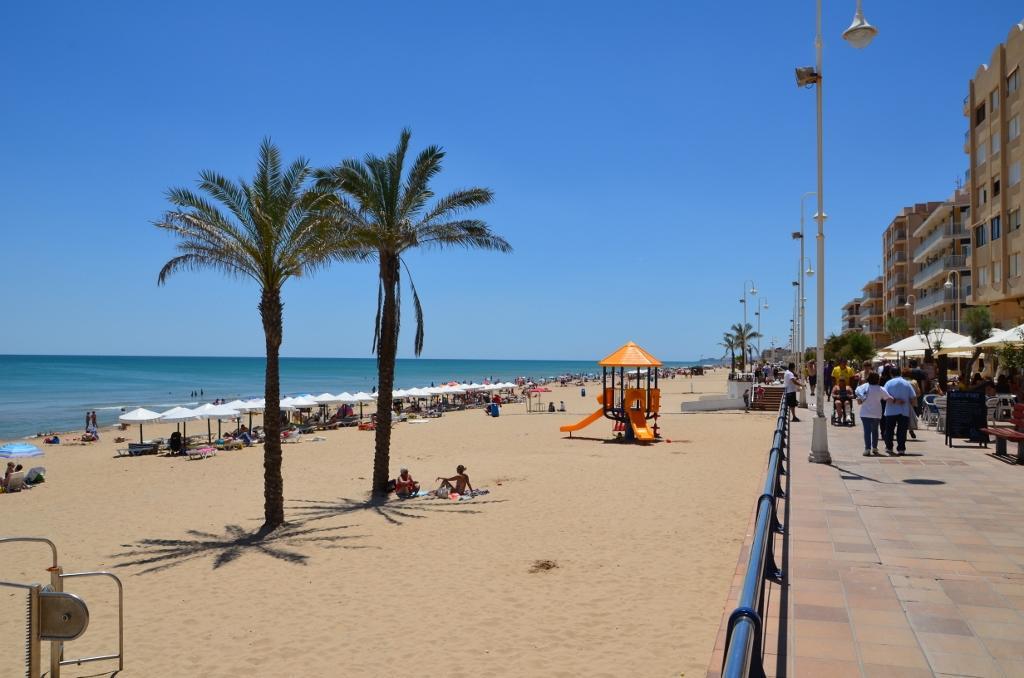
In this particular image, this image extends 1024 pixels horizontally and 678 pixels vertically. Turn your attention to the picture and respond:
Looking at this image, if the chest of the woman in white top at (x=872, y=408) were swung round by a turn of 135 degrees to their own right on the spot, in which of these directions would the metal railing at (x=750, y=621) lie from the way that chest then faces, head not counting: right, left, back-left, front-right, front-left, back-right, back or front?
front-right

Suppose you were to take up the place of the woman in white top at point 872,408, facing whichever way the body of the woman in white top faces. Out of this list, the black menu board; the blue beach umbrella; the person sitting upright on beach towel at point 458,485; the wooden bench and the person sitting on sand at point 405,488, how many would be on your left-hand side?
3

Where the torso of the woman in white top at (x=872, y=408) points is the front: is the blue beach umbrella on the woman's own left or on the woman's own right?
on the woman's own left

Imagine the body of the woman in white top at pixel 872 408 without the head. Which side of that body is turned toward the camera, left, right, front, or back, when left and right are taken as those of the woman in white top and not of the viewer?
back

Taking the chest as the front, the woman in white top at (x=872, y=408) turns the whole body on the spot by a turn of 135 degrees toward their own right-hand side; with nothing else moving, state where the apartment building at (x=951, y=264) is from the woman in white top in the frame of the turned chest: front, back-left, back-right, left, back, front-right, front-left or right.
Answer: back-left

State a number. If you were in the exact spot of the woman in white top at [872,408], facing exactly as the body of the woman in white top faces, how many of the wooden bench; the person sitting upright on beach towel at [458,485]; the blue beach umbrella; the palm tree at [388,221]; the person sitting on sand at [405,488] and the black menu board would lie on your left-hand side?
4

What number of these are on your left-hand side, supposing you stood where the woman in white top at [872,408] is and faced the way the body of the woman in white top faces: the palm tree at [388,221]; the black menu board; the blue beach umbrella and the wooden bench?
2

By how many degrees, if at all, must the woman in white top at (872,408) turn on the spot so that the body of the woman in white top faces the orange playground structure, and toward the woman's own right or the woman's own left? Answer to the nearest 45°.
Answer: approximately 45° to the woman's own left

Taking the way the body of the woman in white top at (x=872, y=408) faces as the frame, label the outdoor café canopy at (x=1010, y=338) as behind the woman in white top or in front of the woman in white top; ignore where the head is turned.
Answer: in front

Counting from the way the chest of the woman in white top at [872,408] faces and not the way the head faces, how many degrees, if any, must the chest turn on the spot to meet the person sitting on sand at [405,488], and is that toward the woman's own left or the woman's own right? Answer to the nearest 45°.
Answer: approximately 90° to the woman's own left

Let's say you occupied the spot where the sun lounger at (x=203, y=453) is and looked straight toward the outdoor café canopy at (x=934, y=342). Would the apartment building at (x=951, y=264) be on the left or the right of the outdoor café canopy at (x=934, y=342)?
left

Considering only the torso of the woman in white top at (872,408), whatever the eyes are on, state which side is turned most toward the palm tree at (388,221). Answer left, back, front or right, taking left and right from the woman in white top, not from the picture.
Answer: left
